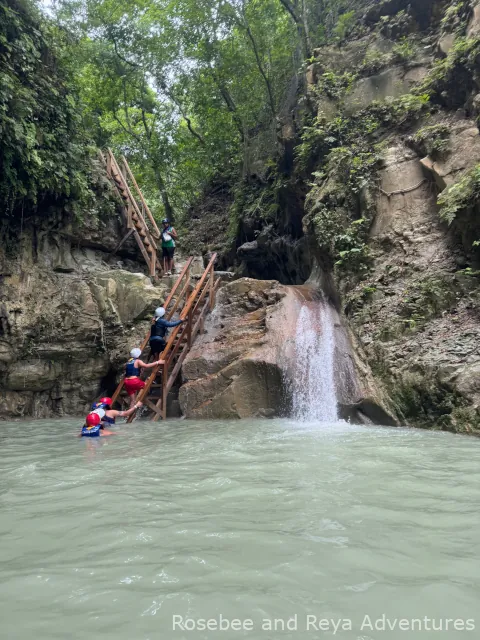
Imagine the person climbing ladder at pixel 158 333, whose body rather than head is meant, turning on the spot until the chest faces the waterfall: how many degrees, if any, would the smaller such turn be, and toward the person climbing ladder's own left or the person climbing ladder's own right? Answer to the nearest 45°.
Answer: approximately 90° to the person climbing ladder's own right

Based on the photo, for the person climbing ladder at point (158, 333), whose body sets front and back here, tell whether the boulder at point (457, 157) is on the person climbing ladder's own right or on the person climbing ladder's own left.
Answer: on the person climbing ladder's own right

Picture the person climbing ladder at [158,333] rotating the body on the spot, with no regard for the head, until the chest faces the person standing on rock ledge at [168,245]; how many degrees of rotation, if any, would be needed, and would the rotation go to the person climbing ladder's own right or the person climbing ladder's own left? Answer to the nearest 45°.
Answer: approximately 45° to the person climbing ladder's own left

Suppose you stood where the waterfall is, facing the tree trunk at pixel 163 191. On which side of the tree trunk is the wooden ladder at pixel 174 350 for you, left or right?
left

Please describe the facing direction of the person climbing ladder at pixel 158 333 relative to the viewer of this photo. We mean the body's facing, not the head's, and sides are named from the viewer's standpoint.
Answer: facing away from the viewer and to the right of the viewer

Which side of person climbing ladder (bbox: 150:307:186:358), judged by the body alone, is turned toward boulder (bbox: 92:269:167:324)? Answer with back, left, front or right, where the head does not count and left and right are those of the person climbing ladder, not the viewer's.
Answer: left

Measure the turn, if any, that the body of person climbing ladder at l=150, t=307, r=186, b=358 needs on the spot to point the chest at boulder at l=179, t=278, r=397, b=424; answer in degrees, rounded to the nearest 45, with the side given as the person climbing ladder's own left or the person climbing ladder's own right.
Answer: approximately 90° to the person climbing ladder's own right

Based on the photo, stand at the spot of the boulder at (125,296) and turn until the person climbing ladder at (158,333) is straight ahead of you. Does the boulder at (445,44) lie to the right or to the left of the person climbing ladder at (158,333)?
left

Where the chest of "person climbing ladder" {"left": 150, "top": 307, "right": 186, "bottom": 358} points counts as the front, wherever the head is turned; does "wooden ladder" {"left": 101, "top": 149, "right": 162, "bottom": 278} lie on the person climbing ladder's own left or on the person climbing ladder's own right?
on the person climbing ladder's own left
